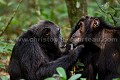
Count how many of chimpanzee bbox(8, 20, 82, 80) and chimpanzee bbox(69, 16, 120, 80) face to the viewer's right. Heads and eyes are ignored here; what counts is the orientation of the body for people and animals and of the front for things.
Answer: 1

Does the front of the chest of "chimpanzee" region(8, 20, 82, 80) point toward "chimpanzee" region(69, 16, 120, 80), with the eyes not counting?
yes

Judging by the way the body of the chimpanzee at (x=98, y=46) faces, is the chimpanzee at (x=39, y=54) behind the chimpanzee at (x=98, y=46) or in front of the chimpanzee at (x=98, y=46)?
in front

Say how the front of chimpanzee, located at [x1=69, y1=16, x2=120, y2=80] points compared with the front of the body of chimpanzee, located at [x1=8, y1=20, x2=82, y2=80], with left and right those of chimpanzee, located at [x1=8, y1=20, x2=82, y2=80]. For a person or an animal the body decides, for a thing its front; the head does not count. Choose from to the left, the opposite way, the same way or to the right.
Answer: the opposite way

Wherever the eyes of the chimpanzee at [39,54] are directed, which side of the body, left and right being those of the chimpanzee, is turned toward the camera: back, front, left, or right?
right

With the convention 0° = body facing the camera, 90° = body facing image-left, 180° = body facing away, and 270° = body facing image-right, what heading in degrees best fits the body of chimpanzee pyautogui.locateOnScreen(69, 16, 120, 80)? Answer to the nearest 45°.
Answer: approximately 90°
